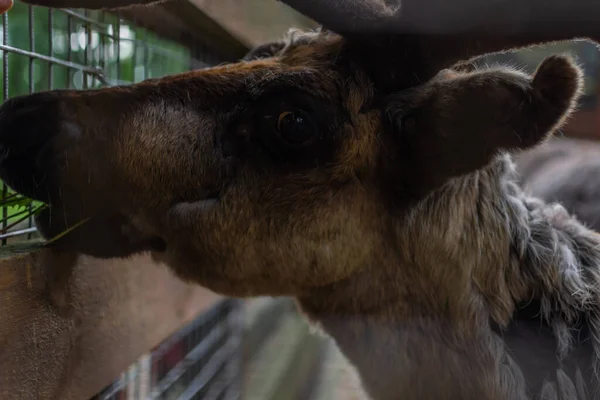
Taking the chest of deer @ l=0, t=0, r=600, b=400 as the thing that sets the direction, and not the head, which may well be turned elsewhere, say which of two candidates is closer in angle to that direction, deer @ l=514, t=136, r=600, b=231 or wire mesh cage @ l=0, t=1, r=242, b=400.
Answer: the wire mesh cage

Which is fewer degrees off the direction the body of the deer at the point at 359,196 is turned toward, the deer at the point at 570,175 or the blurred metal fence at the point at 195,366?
the blurred metal fence

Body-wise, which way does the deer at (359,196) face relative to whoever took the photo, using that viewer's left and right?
facing to the left of the viewer

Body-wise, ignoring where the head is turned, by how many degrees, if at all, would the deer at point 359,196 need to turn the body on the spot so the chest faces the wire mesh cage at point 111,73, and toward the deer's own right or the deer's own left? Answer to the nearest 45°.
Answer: approximately 45° to the deer's own right
